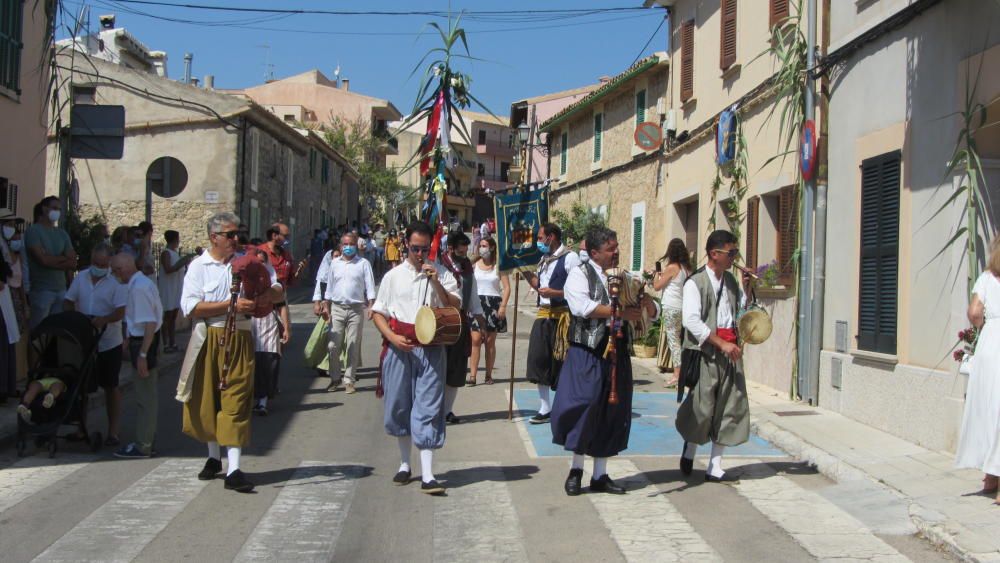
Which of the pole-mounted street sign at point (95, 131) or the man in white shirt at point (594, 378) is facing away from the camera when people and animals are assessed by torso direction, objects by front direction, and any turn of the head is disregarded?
the pole-mounted street sign

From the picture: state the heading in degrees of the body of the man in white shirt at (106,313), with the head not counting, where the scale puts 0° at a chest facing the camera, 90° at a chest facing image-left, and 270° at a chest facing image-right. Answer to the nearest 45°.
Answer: approximately 0°

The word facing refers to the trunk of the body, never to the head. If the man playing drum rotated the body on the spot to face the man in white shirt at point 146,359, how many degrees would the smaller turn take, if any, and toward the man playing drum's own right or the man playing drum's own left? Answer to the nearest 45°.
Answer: approximately 135° to the man playing drum's own right

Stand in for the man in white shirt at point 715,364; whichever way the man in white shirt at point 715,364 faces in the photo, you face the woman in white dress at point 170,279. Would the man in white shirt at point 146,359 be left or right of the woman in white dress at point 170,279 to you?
left

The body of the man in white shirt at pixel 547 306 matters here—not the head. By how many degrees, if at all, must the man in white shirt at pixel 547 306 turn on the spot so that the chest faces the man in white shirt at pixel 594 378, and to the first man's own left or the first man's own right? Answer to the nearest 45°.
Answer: approximately 45° to the first man's own left

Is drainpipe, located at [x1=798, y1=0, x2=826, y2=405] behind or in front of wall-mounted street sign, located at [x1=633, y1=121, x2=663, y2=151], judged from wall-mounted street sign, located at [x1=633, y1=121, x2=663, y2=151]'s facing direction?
in front

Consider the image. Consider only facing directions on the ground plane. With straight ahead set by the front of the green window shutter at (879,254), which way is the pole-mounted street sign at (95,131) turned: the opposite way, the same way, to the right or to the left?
to the right

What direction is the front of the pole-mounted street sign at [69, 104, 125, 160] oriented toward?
away from the camera

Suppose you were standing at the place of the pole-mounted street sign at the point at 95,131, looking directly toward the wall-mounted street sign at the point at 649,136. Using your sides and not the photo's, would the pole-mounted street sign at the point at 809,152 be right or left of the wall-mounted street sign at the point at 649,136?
right

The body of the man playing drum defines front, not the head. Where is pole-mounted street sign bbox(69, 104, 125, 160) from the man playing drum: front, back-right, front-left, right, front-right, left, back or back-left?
back-right

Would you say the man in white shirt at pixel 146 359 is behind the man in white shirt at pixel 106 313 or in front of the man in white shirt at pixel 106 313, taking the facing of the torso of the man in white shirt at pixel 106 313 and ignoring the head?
in front
